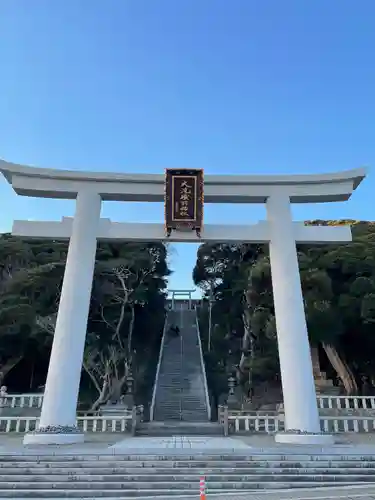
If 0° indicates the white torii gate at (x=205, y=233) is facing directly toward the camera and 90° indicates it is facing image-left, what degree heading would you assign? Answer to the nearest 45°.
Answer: approximately 0°

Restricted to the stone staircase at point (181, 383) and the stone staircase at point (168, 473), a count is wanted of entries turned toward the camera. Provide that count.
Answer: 2

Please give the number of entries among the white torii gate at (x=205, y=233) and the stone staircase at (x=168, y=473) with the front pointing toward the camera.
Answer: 2

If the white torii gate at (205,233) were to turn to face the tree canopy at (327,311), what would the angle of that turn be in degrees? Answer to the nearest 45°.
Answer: approximately 135° to its left

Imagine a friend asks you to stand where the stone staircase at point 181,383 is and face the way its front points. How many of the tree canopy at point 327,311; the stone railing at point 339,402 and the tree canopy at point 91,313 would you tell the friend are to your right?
1

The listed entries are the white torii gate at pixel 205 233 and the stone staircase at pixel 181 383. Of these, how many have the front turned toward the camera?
2

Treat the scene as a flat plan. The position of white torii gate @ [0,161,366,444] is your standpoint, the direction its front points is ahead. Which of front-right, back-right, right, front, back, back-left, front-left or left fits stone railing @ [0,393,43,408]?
back-right

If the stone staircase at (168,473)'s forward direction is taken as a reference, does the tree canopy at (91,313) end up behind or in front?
behind

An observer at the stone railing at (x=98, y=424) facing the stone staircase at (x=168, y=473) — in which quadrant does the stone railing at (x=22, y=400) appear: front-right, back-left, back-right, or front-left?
back-right

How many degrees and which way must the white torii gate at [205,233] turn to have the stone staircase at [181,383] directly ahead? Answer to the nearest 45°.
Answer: approximately 180°
